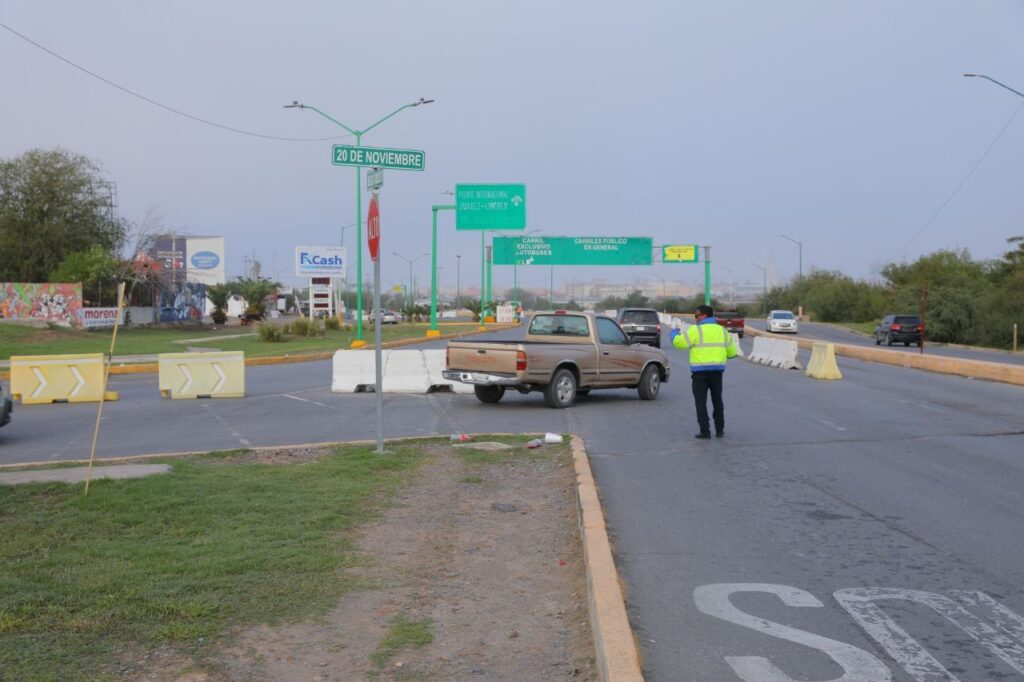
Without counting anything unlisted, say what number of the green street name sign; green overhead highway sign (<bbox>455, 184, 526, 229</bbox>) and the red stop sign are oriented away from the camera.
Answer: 0

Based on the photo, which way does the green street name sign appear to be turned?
toward the camera

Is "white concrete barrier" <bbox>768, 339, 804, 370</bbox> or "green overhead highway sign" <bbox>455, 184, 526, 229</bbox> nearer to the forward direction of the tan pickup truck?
the white concrete barrier

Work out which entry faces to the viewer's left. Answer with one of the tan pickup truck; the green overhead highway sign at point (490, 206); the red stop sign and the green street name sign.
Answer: the red stop sign

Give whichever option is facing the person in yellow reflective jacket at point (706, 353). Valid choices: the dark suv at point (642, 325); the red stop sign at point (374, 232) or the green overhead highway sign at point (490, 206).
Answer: the green overhead highway sign

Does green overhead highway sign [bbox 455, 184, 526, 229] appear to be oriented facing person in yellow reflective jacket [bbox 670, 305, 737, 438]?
yes

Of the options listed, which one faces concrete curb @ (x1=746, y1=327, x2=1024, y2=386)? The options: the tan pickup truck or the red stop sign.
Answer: the tan pickup truck

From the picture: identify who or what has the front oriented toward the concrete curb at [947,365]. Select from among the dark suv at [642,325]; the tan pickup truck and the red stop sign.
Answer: the tan pickup truck

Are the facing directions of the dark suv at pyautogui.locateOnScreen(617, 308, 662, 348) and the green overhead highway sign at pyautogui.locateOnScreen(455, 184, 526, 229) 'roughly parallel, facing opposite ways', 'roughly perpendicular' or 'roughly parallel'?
roughly parallel, facing opposite ways

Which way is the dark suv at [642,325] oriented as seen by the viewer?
away from the camera

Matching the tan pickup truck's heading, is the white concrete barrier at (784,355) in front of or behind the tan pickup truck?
in front

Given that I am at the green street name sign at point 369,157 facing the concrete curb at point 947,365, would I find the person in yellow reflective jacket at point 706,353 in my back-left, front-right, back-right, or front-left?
front-right
